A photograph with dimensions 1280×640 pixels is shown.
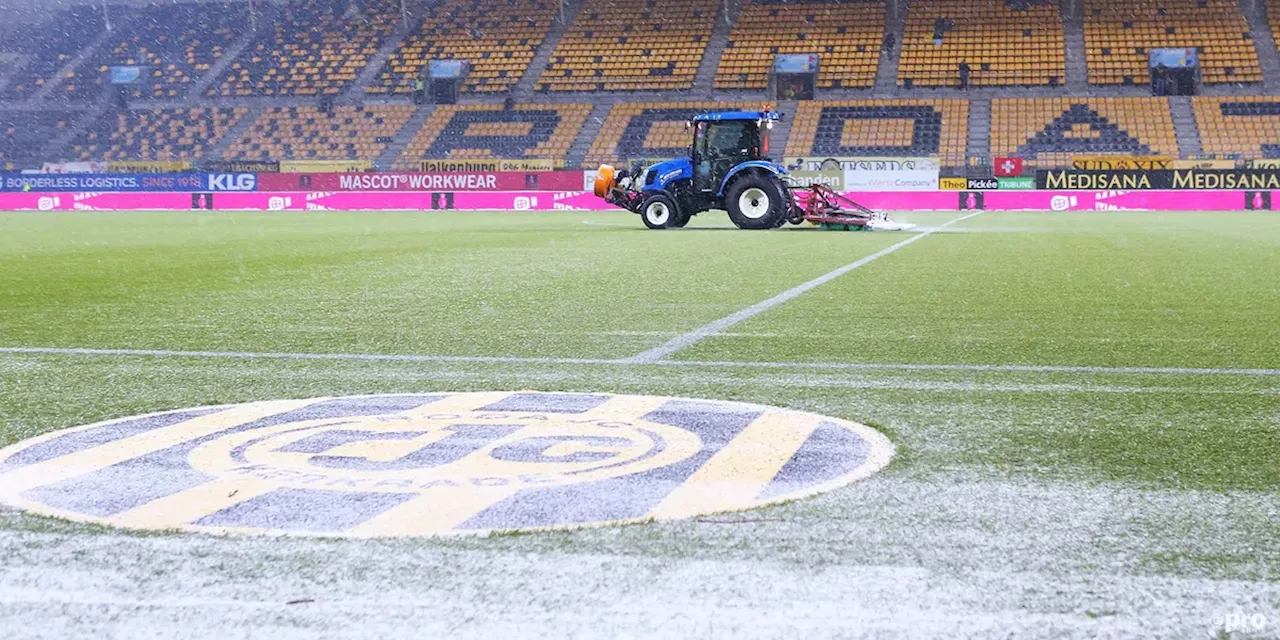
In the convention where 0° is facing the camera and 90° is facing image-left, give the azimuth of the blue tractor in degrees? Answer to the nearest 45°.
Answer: approximately 90°

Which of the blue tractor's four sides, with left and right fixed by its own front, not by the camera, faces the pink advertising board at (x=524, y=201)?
right

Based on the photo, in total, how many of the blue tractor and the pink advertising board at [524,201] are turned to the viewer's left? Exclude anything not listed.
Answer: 1

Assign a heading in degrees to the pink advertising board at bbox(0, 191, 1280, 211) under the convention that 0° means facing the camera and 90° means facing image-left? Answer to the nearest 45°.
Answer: approximately 0°

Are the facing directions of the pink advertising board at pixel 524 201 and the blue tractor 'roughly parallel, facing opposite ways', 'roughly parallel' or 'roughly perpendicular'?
roughly perpendicular
